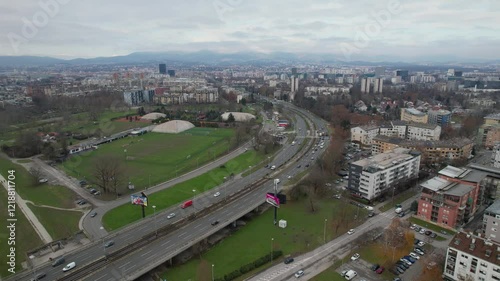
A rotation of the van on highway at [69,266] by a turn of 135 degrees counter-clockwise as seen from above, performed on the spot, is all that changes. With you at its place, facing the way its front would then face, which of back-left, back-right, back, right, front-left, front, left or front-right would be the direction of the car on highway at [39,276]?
back

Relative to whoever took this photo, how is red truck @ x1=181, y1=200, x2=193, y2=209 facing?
facing the viewer and to the left of the viewer

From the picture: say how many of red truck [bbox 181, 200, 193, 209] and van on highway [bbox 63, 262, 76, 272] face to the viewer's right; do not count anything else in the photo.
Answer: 0

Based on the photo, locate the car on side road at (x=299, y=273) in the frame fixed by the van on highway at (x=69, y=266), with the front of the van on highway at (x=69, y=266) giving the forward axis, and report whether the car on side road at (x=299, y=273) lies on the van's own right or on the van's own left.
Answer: on the van's own left

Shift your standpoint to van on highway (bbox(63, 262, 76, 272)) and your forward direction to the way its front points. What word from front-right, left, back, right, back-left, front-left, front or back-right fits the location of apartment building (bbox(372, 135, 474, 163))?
back-left

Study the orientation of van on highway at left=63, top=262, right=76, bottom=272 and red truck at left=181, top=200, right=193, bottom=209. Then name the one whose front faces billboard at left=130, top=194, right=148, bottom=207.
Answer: the red truck

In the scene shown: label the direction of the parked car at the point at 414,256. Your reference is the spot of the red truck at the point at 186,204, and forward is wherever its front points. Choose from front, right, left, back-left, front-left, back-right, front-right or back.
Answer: left

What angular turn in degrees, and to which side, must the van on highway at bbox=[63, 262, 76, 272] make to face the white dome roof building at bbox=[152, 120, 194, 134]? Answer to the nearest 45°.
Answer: approximately 180°

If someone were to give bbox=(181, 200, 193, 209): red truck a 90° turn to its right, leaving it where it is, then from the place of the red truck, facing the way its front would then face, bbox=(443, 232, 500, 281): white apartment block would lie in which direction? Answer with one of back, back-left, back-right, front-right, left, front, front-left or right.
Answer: back

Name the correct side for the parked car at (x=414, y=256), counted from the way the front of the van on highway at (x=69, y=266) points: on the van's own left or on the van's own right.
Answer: on the van's own left

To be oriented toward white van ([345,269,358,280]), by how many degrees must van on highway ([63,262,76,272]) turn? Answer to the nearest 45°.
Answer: approximately 90° to its left

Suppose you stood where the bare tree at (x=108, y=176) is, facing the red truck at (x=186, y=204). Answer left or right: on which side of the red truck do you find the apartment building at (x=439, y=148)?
left
